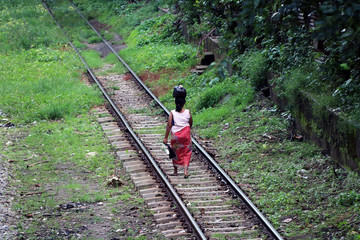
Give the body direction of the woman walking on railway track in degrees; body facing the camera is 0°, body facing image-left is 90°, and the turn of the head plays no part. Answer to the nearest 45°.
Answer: approximately 180°

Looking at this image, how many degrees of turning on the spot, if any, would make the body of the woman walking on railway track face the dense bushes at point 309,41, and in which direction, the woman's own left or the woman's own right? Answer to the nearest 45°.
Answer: approximately 90° to the woman's own right

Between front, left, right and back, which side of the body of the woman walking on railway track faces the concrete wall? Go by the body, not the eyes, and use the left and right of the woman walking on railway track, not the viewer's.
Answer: right
